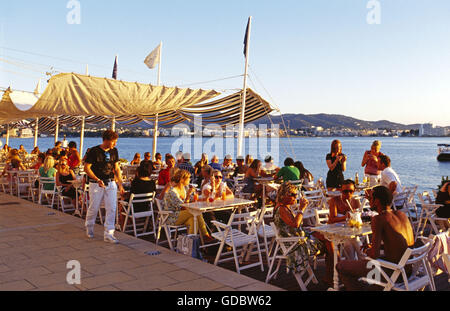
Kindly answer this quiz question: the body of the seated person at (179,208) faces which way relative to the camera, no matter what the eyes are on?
to the viewer's right

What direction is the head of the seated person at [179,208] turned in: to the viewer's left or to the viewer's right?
to the viewer's right

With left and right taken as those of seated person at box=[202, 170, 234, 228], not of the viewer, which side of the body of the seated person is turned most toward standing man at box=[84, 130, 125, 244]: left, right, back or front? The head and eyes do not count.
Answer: right

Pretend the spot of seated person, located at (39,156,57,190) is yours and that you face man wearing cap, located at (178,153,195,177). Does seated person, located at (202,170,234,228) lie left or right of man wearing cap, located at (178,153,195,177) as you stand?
right

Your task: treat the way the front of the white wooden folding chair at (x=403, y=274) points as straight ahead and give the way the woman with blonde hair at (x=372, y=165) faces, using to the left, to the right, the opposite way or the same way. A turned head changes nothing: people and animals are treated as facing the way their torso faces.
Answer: to the left
